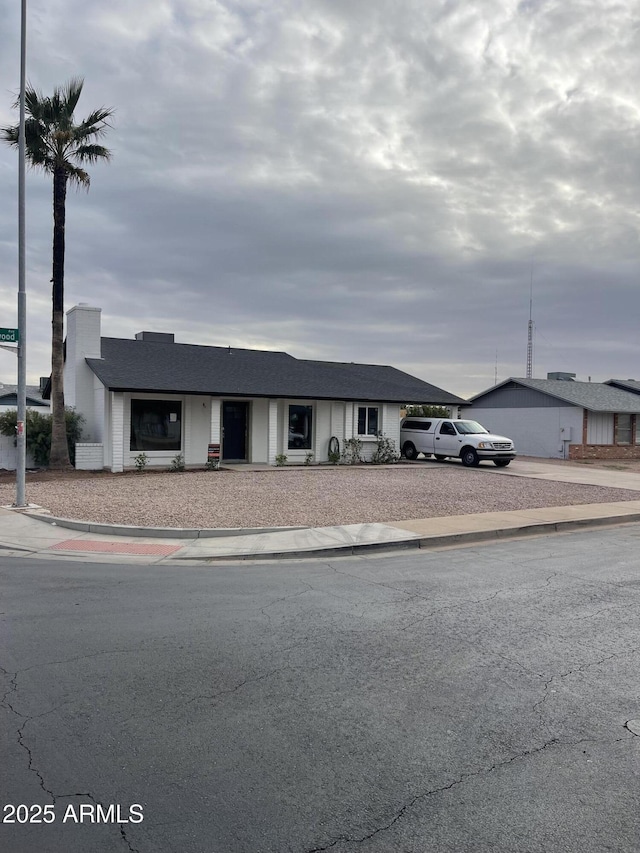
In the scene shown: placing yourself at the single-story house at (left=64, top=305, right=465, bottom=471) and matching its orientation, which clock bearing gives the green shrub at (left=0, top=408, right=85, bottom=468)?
The green shrub is roughly at 4 o'clock from the single-story house.

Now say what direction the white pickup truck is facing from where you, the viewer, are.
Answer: facing the viewer and to the right of the viewer

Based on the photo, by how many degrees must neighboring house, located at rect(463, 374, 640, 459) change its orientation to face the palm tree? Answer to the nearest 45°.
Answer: approximately 90° to its right

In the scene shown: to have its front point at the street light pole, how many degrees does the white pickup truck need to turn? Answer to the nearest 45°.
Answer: approximately 90° to its right

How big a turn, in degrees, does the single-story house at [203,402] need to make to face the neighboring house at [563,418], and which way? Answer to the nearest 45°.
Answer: approximately 90° to its left

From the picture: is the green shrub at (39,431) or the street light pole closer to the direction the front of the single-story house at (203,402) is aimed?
the street light pole

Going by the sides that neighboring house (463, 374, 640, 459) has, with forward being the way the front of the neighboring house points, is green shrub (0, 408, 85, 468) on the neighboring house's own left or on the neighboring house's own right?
on the neighboring house's own right

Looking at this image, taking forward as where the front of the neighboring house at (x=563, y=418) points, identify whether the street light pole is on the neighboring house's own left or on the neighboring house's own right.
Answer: on the neighboring house's own right

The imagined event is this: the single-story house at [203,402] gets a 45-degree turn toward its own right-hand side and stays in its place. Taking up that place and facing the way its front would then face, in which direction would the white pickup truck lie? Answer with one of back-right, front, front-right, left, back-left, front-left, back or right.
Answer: left

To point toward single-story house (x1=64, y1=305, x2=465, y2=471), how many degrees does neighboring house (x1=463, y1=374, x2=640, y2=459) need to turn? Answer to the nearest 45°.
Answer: approximately 90° to its right

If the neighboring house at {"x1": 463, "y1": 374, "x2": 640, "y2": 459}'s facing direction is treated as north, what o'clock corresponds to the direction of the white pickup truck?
The white pickup truck is roughly at 2 o'clock from the neighboring house.

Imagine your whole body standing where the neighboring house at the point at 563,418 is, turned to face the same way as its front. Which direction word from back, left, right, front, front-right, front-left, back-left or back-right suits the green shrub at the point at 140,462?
right

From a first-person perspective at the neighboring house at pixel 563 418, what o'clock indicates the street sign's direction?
The street sign is roughly at 2 o'clock from the neighboring house.
